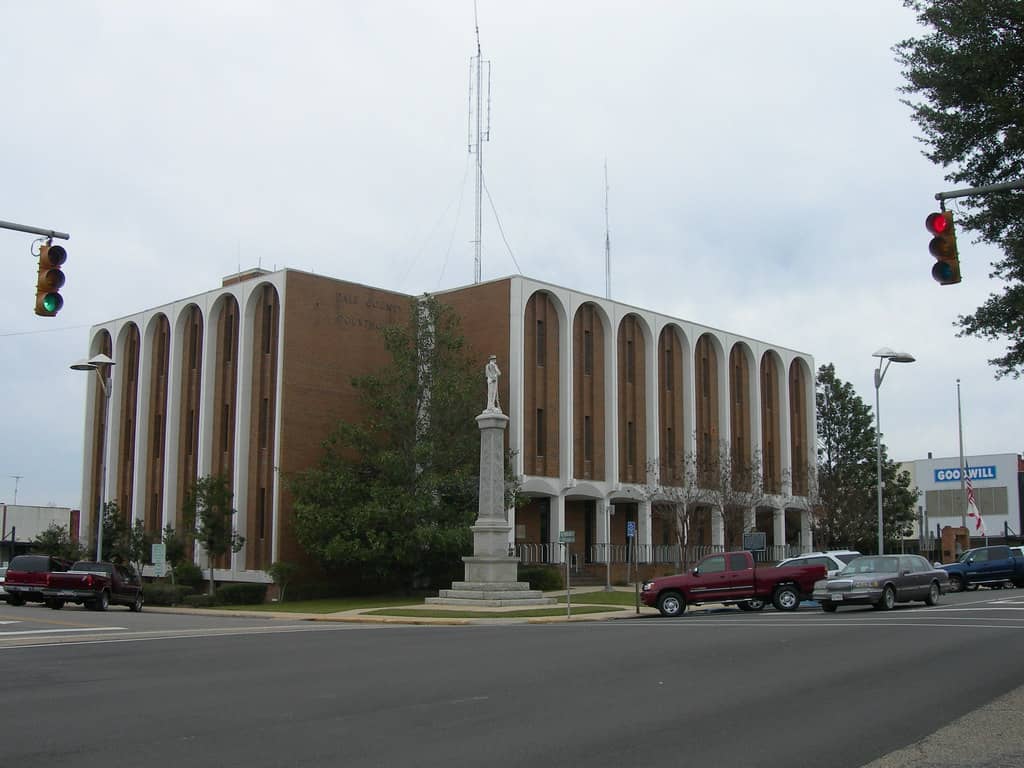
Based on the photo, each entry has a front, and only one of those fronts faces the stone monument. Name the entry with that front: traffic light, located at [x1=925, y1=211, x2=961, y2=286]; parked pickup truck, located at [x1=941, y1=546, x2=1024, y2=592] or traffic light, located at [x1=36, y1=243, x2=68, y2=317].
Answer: the parked pickup truck

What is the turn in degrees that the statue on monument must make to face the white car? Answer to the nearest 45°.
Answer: approximately 45° to its left

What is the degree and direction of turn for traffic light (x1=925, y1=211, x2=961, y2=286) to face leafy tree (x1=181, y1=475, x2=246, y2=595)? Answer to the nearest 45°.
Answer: approximately 90° to its right

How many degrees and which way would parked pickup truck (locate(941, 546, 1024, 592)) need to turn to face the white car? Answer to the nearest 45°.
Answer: approximately 45° to its left

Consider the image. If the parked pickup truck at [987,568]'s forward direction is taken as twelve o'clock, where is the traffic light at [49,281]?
The traffic light is roughly at 11 o'clock from the parked pickup truck.

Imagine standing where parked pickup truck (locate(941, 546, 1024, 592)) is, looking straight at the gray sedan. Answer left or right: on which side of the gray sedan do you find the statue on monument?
right

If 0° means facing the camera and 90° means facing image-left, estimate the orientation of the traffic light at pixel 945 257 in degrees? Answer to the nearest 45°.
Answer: approximately 45°

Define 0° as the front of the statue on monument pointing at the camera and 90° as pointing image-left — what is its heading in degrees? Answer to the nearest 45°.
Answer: approximately 0°
